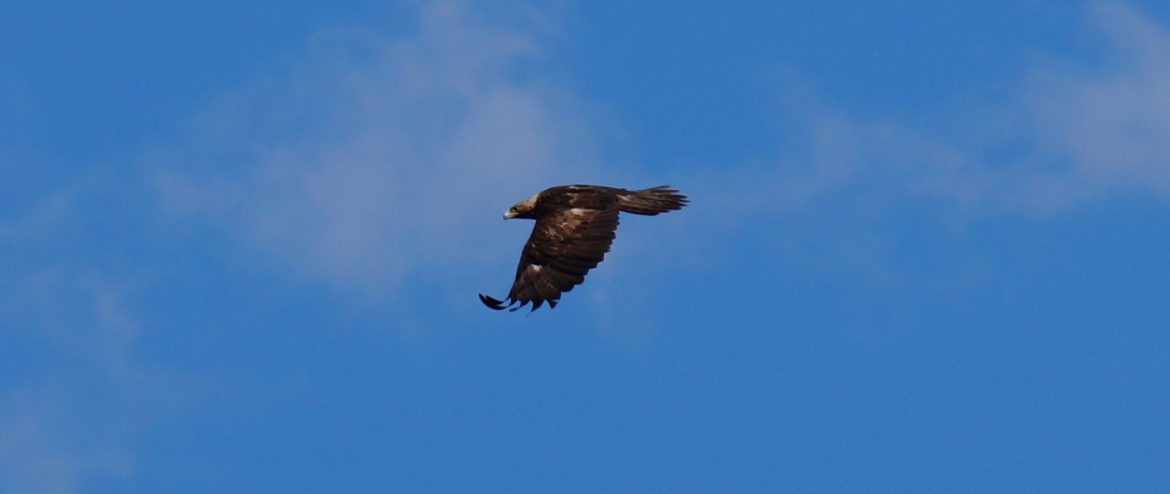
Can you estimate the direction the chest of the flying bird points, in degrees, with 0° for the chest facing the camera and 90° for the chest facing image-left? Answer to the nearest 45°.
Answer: approximately 90°
